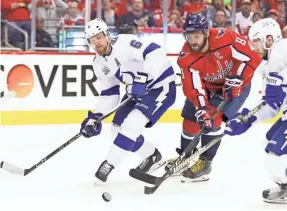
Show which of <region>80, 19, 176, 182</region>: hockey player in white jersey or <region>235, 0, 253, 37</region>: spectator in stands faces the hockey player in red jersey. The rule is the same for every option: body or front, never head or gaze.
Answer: the spectator in stands

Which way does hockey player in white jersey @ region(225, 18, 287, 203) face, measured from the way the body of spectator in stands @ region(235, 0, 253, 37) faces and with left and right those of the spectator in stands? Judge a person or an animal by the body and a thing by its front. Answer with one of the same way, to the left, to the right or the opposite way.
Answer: to the right

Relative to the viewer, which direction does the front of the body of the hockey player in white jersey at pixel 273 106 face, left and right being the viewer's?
facing to the left of the viewer

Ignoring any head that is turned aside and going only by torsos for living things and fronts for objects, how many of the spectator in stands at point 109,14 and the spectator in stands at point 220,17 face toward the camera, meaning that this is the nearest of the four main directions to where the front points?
2

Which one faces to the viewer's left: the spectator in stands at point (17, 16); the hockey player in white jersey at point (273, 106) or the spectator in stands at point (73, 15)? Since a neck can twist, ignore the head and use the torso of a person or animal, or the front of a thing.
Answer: the hockey player in white jersey

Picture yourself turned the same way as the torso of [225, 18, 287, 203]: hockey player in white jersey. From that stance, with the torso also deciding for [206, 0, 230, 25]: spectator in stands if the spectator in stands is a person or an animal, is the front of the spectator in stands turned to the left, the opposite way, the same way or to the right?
to the left

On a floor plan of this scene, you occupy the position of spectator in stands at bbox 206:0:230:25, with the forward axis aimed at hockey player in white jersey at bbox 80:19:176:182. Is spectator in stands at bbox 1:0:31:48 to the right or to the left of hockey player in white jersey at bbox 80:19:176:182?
right
